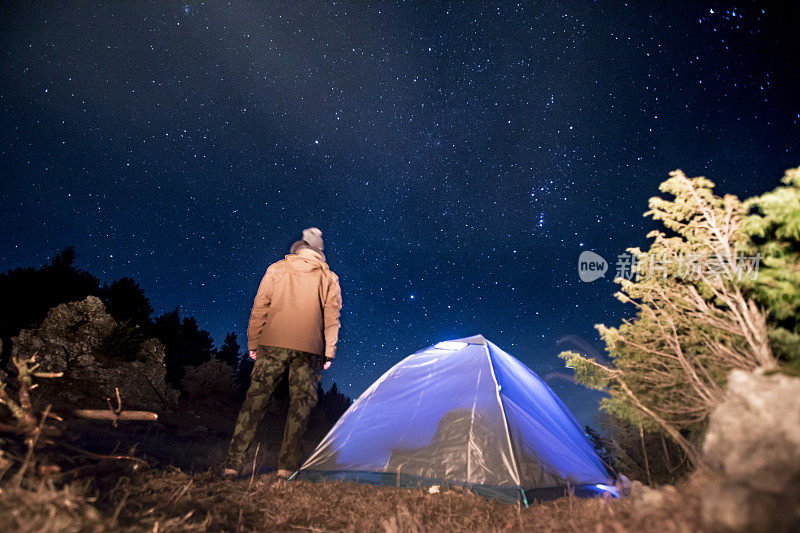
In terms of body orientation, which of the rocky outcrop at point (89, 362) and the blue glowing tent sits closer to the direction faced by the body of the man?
the rocky outcrop

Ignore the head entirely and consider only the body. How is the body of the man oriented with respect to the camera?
away from the camera

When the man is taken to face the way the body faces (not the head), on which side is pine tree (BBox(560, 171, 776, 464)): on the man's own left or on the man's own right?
on the man's own right

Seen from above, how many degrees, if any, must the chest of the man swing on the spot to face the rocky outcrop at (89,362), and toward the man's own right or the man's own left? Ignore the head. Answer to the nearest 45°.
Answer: approximately 45° to the man's own left

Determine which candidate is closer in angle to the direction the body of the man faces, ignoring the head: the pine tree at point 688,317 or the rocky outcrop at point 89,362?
the rocky outcrop

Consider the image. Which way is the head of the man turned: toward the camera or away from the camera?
away from the camera

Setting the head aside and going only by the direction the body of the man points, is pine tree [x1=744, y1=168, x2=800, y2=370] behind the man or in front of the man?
behind

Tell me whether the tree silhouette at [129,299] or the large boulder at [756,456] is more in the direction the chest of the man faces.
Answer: the tree silhouette
